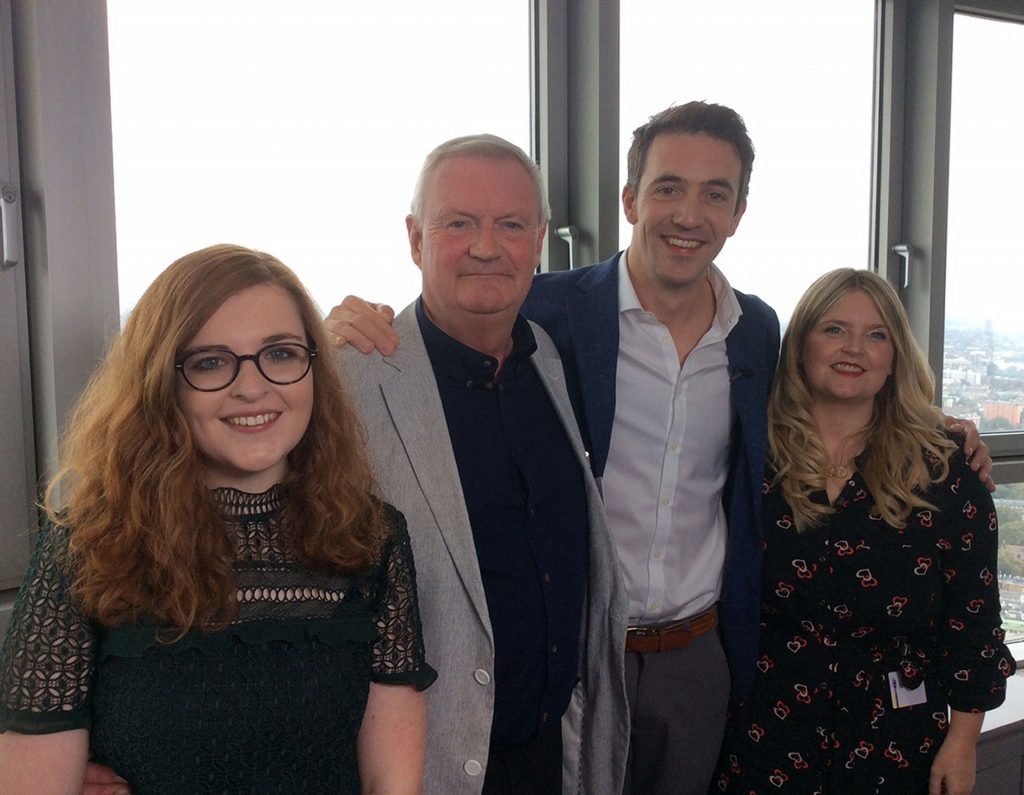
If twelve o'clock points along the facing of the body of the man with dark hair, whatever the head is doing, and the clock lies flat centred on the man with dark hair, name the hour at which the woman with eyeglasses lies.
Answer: The woman with eyeglasses is roughly at 1 o'clock from the man with dark hair.

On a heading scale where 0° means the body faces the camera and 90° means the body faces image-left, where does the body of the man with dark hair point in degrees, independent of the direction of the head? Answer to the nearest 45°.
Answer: approximately 0°

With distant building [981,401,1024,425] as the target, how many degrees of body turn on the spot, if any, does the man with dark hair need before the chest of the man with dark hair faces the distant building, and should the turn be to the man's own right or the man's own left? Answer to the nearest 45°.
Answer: approximately 135° to the man's own left

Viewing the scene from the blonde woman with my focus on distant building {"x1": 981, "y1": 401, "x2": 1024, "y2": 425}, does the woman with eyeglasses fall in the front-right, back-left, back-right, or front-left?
back-left

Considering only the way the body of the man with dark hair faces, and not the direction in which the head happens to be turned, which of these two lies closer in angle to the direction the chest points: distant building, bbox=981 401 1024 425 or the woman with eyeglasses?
the woman with eyeglasses
